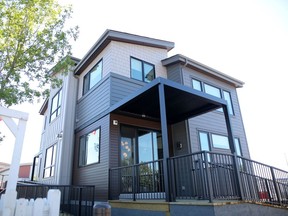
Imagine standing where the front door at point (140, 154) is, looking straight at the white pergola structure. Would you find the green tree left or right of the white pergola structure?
right

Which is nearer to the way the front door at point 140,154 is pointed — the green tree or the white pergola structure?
the white pergola structure

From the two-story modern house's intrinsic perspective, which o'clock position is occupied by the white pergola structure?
The white pergola structure is roughly at 2 o'clock from the two-story modern house.

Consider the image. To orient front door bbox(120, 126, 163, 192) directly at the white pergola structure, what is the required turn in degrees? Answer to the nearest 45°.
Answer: approximately 45° to its right

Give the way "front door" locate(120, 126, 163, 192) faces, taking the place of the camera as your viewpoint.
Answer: facing the viewer and to the right of the viewer
